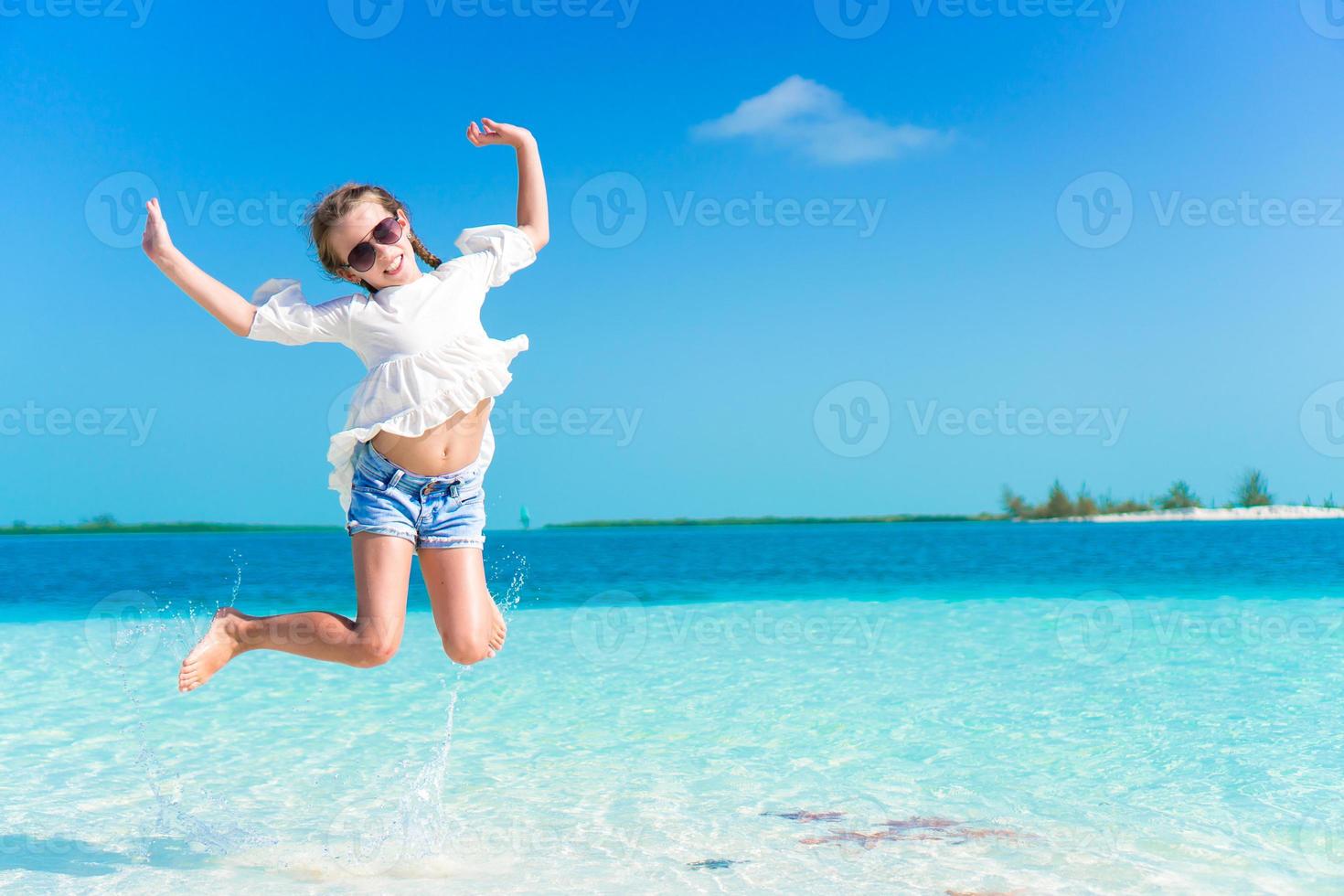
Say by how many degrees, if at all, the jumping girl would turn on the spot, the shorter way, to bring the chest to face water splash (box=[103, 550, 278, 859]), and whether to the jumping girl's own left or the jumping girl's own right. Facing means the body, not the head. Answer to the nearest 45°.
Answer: approximately 135° to the jumping girl's own right

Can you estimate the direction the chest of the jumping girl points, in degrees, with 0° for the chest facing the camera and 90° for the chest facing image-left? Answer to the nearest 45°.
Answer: approximately 0°
